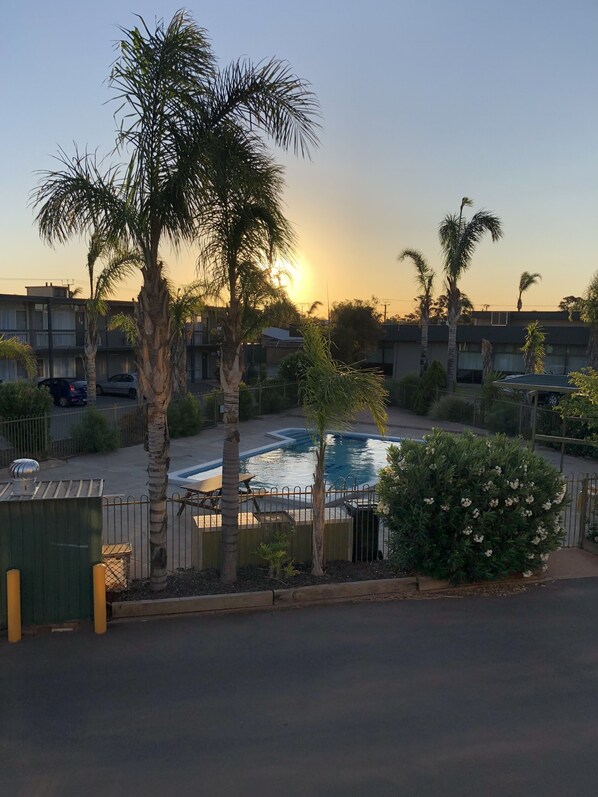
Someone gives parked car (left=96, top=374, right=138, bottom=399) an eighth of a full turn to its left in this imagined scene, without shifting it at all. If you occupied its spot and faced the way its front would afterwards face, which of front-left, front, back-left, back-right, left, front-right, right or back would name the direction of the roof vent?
left

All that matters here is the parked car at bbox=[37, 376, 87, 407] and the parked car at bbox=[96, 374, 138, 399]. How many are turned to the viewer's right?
0

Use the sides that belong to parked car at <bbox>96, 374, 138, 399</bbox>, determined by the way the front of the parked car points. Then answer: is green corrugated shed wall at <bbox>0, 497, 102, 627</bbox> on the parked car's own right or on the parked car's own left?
on the parked car's own left

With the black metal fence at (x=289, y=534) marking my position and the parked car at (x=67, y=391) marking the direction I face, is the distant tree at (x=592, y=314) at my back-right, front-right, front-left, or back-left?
front-right

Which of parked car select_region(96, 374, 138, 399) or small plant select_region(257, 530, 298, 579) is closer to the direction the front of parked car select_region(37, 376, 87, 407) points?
the parked car

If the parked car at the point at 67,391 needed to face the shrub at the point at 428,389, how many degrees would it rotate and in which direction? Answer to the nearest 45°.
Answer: approximately 180°

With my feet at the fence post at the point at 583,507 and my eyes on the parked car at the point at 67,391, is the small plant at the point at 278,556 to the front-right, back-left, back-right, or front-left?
front-left

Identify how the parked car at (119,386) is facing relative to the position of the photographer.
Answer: facing away from the viewer and to the left of the viewer

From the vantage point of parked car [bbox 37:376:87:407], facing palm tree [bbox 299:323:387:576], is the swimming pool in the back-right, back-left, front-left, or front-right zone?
front-left

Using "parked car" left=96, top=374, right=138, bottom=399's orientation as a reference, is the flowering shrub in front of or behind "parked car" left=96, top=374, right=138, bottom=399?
behind

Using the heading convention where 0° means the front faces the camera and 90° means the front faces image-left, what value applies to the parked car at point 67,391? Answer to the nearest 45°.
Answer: approximately 135°
